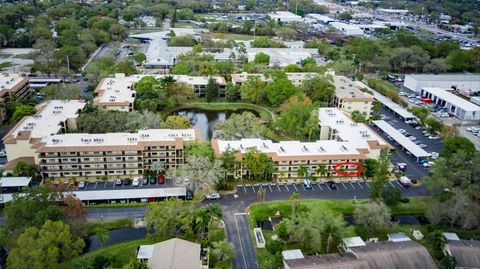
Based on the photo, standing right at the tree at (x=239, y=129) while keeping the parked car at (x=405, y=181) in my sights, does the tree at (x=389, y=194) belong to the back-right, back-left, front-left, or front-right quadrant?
front-right

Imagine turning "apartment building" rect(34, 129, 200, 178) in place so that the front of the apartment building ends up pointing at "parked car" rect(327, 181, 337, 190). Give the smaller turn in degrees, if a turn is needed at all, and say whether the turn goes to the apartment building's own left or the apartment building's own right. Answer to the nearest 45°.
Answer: approximately 90° to the apartment building's own left

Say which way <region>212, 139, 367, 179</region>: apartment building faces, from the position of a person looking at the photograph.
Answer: facing the viewer

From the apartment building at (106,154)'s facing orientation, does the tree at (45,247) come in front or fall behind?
in front

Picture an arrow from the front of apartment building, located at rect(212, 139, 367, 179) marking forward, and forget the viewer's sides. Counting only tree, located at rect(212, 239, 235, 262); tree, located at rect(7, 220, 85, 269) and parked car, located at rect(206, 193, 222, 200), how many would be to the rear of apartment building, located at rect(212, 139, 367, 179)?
0

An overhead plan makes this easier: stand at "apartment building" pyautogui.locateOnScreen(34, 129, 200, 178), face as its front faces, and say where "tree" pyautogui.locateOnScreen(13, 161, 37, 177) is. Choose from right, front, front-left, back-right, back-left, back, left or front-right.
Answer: right

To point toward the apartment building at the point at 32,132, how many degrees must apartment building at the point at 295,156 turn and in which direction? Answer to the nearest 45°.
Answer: approximately 90° to its right

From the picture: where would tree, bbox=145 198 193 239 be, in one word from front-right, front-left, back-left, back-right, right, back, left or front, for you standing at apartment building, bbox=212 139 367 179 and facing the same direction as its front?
front-right

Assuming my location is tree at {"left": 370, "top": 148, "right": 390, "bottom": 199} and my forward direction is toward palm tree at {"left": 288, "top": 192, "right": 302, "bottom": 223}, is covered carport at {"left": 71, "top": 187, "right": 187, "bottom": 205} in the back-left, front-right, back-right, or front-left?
front-right

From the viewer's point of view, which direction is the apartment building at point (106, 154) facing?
toward the camera

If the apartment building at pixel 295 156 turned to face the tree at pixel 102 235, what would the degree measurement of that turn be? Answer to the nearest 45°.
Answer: approximately 45° to its right

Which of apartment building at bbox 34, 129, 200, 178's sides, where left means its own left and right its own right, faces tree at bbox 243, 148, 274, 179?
left

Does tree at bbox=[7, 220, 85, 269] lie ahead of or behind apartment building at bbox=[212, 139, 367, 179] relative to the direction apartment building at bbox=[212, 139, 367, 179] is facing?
ahead

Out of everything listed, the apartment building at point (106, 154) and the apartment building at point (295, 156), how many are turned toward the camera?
2

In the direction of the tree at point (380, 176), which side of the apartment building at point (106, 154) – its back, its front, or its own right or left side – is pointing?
left

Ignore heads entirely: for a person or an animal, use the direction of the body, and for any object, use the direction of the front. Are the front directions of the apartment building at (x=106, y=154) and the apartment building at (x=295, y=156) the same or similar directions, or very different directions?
same or similar directions
